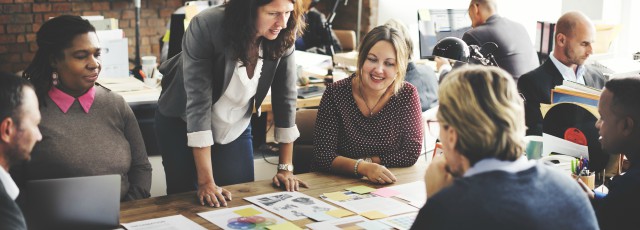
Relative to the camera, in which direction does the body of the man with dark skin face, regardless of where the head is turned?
to the viewer's left

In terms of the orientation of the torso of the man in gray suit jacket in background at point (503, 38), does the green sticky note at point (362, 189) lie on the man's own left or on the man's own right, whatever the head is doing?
on the man's own left

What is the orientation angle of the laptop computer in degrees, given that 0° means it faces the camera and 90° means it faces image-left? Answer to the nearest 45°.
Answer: approximately 180°

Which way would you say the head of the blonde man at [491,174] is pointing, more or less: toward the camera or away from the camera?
away from the camera

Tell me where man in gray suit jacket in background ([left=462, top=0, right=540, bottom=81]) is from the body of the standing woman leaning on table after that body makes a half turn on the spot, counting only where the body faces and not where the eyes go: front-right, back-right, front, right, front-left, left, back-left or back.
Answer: right

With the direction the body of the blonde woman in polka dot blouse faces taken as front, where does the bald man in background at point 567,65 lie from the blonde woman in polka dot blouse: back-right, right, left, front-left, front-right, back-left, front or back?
back-left

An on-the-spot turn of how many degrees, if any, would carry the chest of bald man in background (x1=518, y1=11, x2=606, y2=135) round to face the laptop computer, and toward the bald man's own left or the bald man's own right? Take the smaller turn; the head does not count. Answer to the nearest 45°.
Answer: approximately 90° to the bald man's own right

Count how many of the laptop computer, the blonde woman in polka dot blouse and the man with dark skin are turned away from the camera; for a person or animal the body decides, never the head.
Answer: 1

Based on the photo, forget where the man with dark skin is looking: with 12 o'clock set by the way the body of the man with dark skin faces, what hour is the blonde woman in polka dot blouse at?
The blonde woman in polka dot blouse is roughly at 1 o'clock from the man with dark skin.
